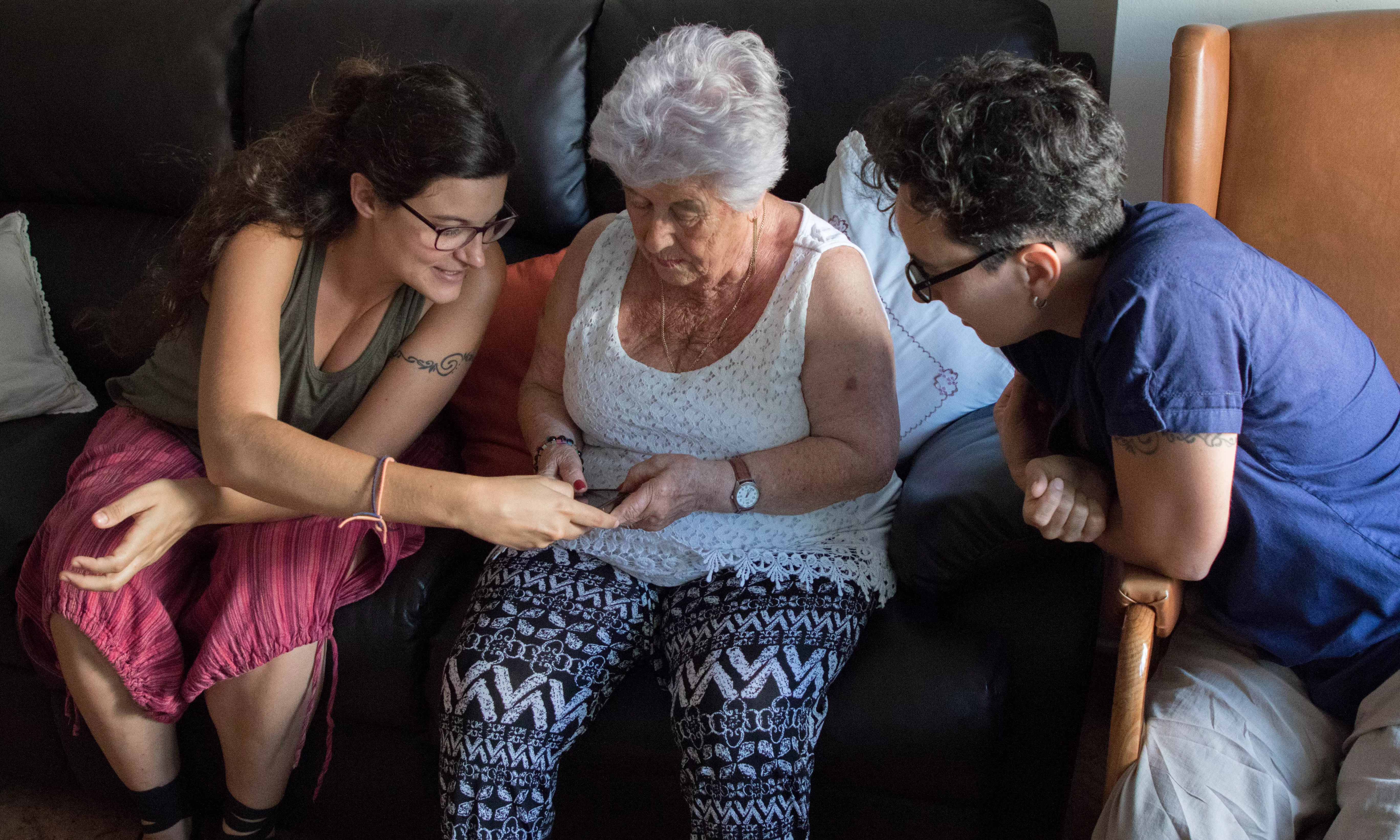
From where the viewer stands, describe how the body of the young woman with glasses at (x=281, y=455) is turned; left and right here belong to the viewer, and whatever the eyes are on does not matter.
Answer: facing the viewer and to the right of the viewer

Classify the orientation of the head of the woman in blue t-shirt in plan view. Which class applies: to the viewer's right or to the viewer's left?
to the viewer's left

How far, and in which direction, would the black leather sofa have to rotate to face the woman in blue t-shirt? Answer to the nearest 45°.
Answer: approximately 45° to its left

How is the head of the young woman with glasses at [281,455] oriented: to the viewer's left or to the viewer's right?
to the viewer's right

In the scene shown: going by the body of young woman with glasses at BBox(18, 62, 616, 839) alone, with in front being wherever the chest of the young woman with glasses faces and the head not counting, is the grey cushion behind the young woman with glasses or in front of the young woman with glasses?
behind

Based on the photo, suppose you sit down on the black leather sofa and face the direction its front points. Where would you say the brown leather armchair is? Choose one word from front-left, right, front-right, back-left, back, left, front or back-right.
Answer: left

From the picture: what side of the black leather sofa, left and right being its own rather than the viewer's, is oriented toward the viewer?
front

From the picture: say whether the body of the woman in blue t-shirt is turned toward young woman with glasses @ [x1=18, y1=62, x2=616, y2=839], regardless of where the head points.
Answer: yes

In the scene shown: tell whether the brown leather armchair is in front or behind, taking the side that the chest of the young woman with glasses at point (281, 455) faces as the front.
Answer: in front

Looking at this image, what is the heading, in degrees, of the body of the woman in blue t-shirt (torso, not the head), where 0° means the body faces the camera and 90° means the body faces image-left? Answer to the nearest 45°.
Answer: approximately 90°
